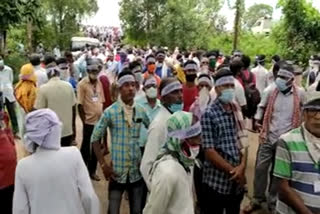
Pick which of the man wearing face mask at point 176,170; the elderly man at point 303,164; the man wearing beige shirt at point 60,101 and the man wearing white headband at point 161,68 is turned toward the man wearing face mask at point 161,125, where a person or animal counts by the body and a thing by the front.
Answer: the man wearing white headband at point 161,68

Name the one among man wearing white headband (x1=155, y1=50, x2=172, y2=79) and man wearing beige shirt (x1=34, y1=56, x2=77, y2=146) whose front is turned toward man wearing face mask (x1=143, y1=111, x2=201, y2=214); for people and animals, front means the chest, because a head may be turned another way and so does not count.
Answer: man wearing white headband (x1=155, y1=50, x2=172, y2=79)

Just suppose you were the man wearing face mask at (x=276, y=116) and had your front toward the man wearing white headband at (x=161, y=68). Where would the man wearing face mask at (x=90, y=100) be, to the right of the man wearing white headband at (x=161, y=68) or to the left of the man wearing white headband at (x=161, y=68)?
left

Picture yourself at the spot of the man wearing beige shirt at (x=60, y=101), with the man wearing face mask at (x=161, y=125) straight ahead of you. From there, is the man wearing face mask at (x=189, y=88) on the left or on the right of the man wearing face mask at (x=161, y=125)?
left

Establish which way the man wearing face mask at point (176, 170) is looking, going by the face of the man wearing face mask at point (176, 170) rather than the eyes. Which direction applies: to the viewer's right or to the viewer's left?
to the viewer's right

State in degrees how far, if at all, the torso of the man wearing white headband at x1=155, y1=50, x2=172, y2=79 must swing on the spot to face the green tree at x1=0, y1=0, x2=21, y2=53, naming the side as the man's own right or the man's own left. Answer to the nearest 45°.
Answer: approximately 90° to the man's own right

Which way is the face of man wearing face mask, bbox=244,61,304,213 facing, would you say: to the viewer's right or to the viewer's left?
to the viewer's left
